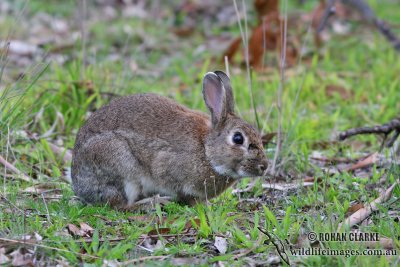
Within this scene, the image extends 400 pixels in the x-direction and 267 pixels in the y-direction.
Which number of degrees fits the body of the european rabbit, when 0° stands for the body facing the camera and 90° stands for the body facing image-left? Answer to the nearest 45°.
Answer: approximately 270°

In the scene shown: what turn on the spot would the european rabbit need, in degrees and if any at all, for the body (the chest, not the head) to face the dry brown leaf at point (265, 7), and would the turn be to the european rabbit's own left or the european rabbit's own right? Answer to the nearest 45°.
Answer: approximately 90° to the european rabbit's own left

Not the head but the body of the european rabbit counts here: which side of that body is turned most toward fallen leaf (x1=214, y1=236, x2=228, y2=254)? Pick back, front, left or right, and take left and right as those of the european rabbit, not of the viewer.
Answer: right

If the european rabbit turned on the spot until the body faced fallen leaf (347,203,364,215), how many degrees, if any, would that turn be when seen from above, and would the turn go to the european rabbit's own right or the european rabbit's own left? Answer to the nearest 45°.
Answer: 0° — it already faces it

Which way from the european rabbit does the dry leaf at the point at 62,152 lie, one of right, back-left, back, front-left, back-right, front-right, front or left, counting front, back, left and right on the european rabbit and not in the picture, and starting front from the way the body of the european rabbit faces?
back-left

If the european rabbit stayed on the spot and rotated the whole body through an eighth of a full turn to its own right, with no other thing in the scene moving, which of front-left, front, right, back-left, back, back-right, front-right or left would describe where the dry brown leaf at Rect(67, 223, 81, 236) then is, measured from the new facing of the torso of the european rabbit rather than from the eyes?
right

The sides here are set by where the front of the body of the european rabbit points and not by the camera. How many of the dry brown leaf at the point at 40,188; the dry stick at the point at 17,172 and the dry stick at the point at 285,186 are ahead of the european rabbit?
1

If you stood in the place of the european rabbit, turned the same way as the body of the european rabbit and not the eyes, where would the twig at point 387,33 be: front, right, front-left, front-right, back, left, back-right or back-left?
front-left

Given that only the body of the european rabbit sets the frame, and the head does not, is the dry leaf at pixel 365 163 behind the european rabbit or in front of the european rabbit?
in front

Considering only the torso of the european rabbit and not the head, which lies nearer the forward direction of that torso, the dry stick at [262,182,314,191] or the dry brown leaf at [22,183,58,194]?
the dry stick

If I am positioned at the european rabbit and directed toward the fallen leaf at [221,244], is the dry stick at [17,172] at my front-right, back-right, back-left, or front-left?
back-right

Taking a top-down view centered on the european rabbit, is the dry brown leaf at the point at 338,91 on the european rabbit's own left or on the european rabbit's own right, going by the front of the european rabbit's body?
on the european rabbit's own left
